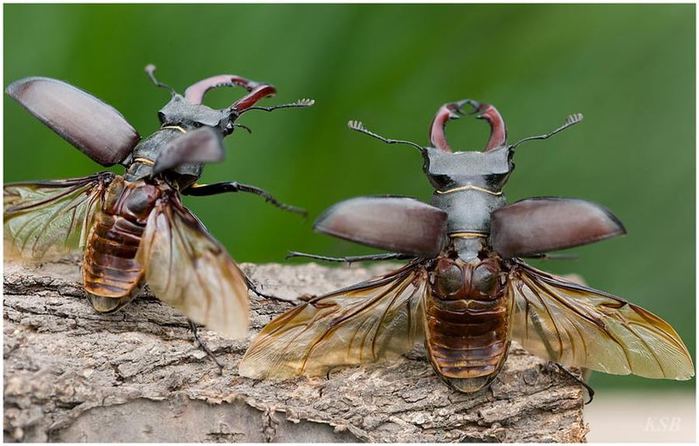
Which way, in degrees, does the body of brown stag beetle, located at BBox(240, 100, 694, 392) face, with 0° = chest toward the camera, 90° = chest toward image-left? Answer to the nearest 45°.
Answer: approximately 180°

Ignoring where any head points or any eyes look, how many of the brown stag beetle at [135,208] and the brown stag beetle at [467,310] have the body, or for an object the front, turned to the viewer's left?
0

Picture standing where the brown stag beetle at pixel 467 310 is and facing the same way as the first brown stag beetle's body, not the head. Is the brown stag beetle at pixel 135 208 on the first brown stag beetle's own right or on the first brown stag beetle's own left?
on the first brown stag beetle's own left

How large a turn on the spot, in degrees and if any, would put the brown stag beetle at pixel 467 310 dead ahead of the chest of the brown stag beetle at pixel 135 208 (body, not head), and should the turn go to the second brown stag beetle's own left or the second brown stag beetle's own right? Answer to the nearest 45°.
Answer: approximately 45° to the second brown stag beetle's own right

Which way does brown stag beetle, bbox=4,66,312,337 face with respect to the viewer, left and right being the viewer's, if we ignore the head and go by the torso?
facing away from the viewer and to the right of the viewer
